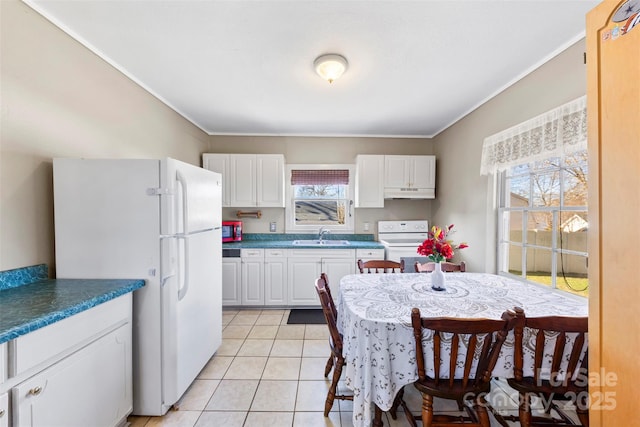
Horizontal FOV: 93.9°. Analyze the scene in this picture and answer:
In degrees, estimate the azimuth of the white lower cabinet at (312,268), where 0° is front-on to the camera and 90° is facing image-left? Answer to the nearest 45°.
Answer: approximately 0°

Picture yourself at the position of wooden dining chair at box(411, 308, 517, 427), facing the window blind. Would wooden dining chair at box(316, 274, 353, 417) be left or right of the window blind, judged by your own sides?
left

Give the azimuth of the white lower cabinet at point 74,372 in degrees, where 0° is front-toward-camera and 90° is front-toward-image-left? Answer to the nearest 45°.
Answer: approximately 315°

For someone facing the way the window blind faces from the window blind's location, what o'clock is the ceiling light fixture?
The ceiling light fixture is roughly at 12 o'clock from the window blind.

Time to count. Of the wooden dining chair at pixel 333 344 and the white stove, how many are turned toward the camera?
1

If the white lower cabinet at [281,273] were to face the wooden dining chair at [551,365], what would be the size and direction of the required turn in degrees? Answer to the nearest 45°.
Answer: approximately 45° to its left

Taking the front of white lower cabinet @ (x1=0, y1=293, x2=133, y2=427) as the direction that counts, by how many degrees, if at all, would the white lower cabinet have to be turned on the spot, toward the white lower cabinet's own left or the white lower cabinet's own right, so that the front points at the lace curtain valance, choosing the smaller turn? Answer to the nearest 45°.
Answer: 0° — it already faces it

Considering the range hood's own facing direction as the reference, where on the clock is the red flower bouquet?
The red flower bouquet is roughly at 12 o'clock from the range hood.

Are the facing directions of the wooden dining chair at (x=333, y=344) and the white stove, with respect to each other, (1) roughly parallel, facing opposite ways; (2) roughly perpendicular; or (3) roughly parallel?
roughly perpendicular

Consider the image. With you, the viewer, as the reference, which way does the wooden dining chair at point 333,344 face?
facing to the right of the viewer

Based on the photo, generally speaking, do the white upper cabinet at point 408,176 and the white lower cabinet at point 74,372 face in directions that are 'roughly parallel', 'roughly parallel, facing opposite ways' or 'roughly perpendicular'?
roughly perpendicular

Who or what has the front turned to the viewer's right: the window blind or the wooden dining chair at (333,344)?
the wooden dining chair

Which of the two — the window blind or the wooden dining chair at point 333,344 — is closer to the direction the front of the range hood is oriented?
the wooden dining chair
